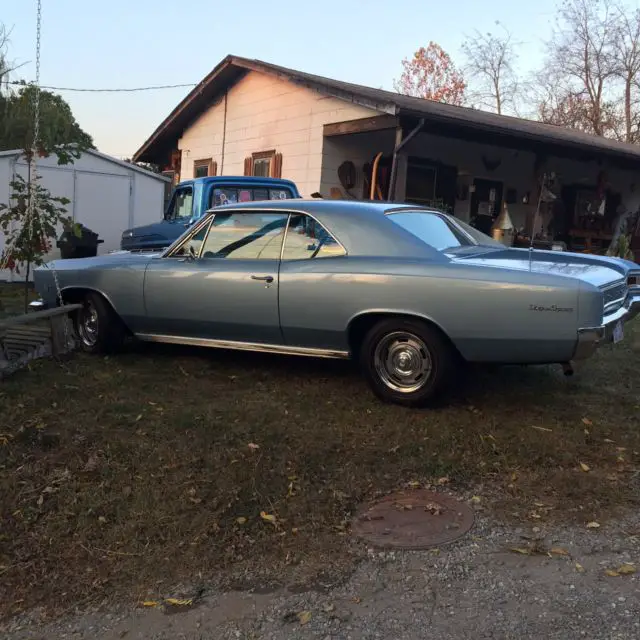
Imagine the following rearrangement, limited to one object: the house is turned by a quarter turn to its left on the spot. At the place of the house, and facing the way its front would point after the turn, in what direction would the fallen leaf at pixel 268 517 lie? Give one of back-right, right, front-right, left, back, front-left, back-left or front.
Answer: back-right

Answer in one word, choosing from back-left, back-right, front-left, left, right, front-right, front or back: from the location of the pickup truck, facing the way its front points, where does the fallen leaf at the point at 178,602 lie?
back-left

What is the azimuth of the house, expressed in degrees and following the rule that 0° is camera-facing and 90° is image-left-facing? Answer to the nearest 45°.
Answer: approximately 315°

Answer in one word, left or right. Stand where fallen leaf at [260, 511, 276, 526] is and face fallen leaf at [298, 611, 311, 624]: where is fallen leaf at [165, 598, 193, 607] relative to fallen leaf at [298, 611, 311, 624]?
right

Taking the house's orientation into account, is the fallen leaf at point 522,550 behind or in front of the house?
in front

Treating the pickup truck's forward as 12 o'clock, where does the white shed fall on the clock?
The white shed is roughly at 1 o'clock from the pickup truck.

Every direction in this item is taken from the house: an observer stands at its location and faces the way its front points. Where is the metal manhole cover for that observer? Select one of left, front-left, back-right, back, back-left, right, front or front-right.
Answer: front-right

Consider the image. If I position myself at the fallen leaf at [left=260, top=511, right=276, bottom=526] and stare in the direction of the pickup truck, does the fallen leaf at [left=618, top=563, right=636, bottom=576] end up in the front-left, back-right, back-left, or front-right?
back-right

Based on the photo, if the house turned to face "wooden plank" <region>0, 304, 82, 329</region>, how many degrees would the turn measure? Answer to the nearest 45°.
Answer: approximately 45° to its right

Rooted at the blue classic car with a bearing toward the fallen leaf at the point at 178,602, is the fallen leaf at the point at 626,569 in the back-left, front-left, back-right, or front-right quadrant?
front-left

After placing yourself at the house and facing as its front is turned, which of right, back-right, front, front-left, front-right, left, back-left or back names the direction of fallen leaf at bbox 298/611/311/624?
front-right

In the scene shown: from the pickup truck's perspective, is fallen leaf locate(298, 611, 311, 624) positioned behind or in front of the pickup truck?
behind

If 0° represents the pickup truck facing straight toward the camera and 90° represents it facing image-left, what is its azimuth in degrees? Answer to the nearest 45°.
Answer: approximately 135°

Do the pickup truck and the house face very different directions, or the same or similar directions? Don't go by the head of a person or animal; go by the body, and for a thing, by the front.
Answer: very different directions
